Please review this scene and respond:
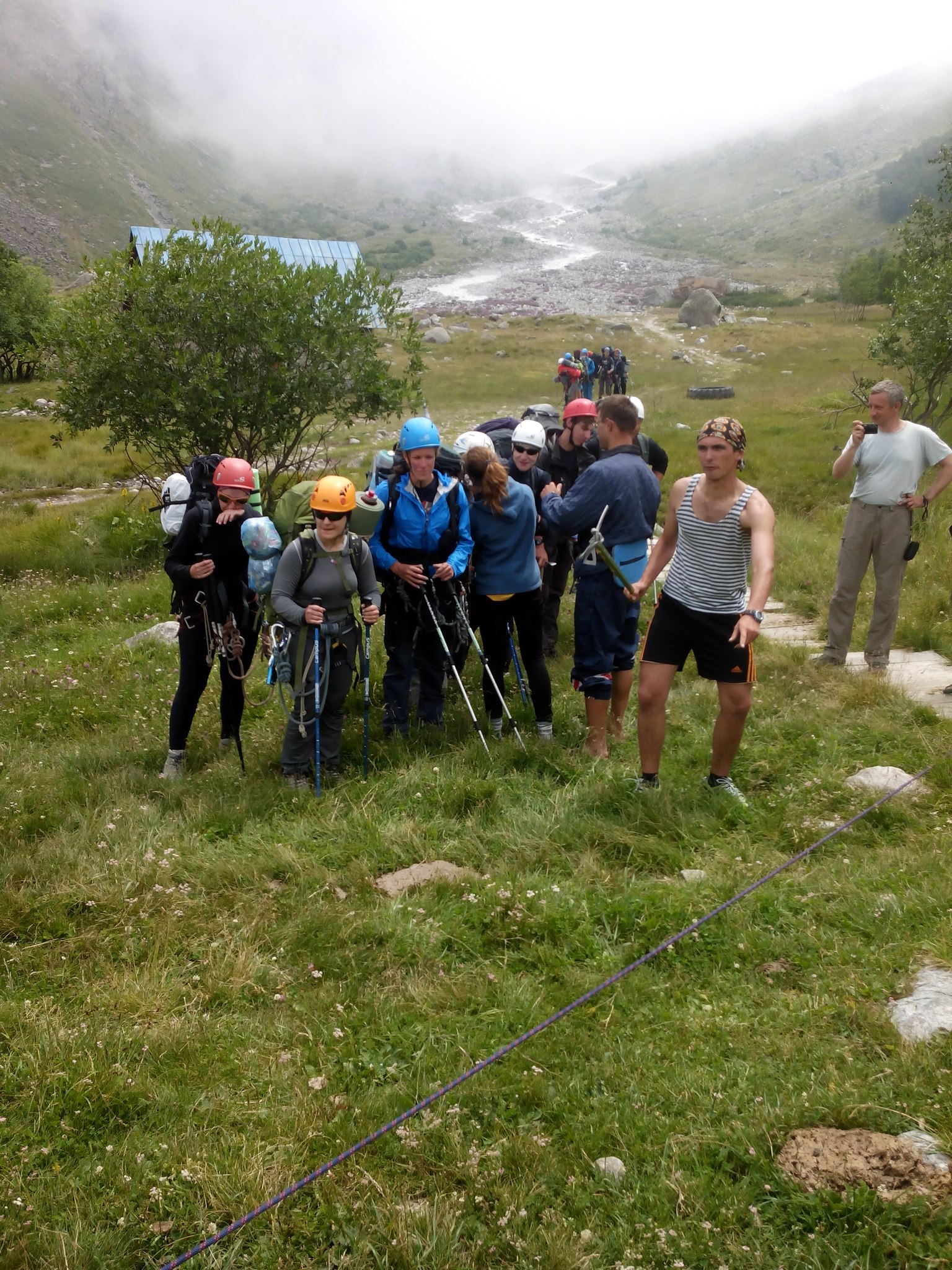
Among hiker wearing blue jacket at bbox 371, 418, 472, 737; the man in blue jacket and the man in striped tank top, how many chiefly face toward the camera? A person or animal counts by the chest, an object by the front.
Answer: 2

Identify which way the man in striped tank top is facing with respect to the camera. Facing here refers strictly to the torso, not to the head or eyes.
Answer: toward the camera

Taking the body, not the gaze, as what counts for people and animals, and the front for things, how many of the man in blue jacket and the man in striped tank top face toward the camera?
1

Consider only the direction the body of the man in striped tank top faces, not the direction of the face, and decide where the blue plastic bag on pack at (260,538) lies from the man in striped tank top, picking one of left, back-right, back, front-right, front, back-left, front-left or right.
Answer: right

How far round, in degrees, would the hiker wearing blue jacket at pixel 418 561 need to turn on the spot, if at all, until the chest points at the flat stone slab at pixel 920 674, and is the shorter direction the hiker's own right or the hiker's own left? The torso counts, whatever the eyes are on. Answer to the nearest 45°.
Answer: approximately 90° to the hiker's own left

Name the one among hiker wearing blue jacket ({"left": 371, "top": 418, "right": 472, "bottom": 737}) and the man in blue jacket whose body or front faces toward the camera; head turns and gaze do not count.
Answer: the hiker wearing blue jacket

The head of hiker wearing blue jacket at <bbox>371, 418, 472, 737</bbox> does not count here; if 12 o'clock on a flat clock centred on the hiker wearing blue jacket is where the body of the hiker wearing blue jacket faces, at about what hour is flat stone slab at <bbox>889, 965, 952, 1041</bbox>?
The flat stone slab is roughly at 11 o'clock from the hiker wearing blue jacket.

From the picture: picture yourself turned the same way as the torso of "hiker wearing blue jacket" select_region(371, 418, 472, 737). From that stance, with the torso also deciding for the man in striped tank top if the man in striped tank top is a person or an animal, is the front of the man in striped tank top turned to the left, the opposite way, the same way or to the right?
the same way

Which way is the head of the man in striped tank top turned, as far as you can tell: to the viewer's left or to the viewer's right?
to the viewer's left

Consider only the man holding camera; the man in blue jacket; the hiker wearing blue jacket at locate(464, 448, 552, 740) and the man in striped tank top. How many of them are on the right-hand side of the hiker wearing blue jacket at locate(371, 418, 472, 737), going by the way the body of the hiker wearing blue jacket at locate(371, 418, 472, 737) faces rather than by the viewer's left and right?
0

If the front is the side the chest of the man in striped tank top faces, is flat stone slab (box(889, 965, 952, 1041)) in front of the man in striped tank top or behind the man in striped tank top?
in front

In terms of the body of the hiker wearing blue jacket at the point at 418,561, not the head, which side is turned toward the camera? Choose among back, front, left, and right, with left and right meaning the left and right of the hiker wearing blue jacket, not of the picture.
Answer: front

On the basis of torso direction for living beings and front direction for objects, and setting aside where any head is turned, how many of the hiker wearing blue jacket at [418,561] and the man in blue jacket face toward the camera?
1

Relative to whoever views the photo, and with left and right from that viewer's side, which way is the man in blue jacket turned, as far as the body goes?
facing away from the viewer and to the left of the viewer

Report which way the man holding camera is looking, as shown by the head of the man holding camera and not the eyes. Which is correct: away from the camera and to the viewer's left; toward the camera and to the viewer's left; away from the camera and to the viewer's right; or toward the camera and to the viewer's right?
toward the camera and to the viewer's left

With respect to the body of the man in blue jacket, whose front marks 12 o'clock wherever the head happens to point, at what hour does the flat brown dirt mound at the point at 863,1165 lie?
The flat brown dirt mound is roughly at 7 o'clock from the man in blue jacket.

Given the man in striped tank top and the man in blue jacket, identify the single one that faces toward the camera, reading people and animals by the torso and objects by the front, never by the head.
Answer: the man in striped tank top

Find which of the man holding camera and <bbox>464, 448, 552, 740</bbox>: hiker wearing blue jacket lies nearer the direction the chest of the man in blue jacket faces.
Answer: the hiker wearing blue jacket
